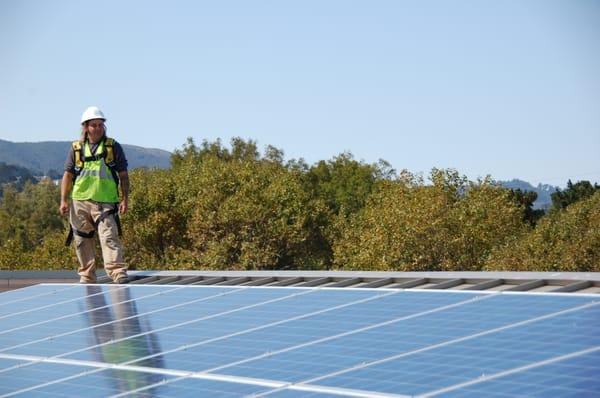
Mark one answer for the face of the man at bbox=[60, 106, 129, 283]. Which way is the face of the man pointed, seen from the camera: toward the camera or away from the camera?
toward the camera

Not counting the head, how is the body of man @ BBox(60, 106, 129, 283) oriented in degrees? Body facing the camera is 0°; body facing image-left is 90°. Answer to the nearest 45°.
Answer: approximately 0°
